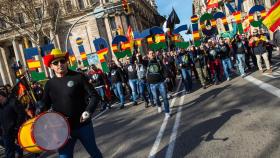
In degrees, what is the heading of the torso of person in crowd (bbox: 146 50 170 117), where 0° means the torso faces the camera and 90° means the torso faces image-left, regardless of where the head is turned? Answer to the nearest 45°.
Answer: approximately 0°

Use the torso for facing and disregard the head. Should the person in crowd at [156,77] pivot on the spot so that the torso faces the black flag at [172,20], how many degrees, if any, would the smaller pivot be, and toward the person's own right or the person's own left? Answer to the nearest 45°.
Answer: approximately 180°

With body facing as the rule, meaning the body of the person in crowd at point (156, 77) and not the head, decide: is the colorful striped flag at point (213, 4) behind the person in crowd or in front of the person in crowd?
behind

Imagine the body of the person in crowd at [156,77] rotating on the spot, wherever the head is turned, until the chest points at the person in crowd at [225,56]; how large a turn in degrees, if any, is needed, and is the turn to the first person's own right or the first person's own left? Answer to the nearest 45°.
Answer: approximately 135° to the first person's own left

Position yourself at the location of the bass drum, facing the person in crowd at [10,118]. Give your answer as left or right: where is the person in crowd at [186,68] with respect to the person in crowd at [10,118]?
right

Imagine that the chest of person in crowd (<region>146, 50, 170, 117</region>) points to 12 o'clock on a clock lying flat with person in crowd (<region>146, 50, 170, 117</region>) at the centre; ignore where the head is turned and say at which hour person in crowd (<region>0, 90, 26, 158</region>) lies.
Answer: person in crowd (<region>0, 90, 26, 158</region>) is roughly at 2 o'clock from person in crowd (<region>146, 50, 170, 117</region>).

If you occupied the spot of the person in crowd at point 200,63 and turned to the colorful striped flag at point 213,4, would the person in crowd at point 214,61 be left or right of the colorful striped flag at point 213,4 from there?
right

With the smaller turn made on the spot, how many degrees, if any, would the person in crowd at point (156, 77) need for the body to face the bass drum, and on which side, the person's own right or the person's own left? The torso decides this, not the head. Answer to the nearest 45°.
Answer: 0° — they already face it
